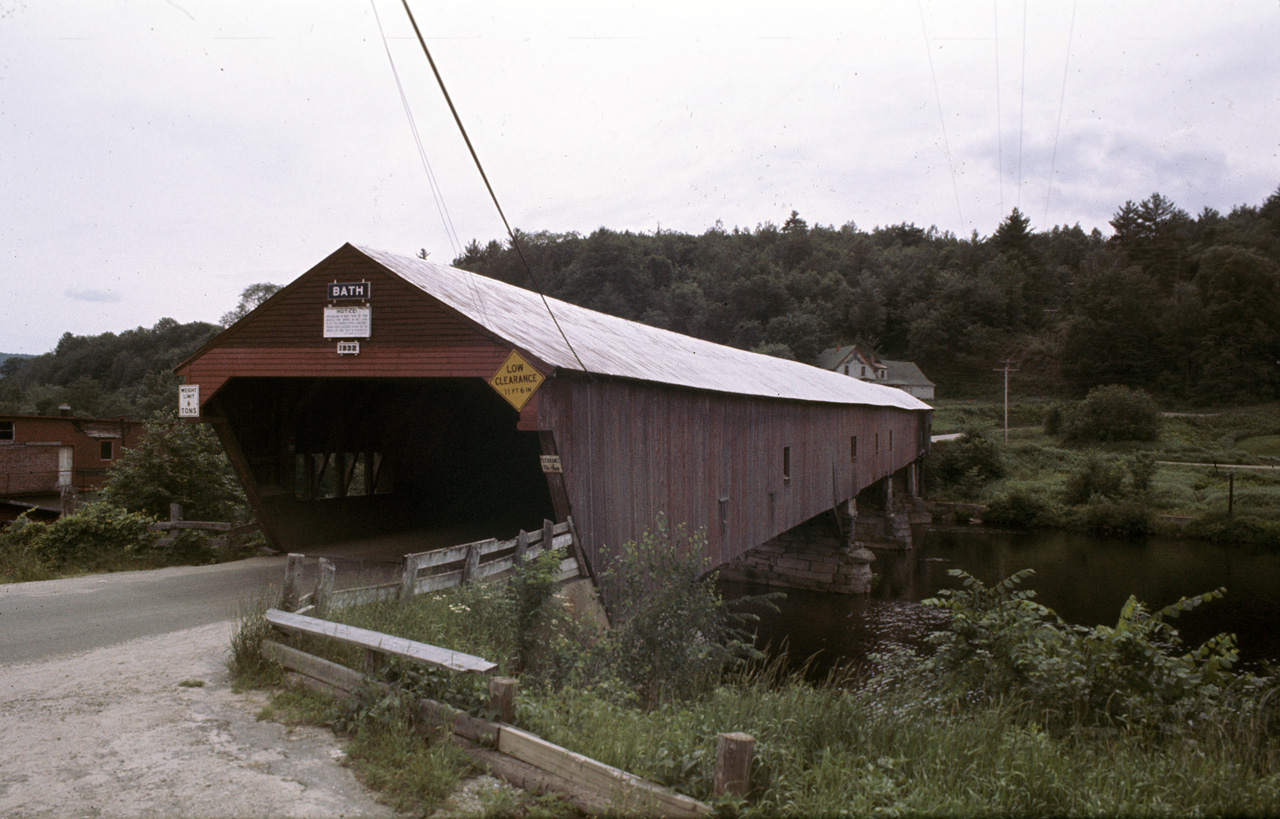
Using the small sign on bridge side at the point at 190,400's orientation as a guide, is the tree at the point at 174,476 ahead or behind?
behind

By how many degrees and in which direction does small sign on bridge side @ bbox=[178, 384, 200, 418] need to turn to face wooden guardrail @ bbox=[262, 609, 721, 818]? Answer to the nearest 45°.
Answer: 0° — it already faces it

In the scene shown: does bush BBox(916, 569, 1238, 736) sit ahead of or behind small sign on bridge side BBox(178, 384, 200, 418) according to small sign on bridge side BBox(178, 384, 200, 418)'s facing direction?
ahead

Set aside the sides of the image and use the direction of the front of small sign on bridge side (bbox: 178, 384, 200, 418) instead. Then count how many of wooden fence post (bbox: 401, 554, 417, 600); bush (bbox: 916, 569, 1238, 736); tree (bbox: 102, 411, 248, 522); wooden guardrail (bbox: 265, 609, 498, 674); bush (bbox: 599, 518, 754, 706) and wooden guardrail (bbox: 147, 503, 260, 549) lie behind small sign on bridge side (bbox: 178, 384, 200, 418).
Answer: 2

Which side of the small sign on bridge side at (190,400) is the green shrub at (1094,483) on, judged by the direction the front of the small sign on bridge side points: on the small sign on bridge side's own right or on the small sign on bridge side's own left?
on the small sign on bridge side's own left

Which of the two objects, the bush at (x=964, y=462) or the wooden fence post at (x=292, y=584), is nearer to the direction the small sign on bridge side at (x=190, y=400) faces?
the wooden fence post

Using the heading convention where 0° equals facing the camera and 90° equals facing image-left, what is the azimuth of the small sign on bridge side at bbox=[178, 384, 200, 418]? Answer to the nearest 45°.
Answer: approximately 0°
